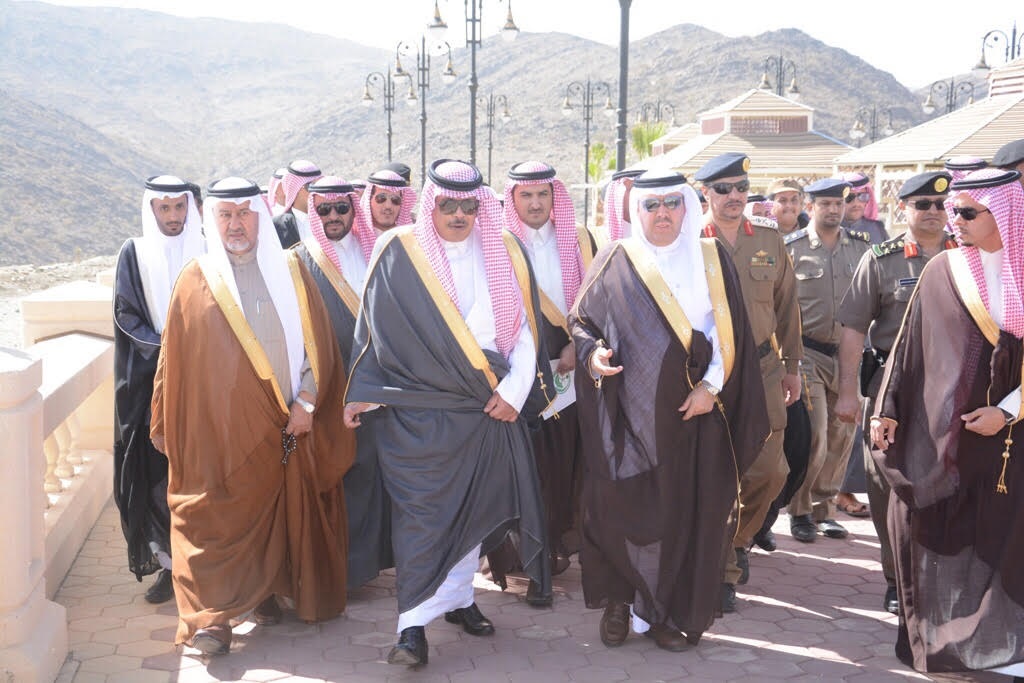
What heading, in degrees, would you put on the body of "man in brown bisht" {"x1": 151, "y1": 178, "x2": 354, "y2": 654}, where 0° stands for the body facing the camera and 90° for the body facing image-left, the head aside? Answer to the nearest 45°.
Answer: approximately 0°

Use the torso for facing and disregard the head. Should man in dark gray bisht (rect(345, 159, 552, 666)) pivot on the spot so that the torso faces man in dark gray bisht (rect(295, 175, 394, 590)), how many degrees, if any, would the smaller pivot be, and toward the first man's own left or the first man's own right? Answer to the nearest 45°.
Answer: approximately 135° to the first man's own right

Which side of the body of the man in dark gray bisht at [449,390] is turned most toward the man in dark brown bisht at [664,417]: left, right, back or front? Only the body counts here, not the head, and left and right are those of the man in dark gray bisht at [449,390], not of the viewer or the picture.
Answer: left

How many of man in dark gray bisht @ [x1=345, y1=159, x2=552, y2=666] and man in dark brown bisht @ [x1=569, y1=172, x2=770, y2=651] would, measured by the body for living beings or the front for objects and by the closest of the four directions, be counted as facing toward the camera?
2

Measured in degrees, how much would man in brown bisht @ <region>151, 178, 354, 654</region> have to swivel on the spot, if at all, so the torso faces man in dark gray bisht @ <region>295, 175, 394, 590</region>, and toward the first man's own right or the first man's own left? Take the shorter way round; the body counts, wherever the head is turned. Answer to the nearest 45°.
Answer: approximately 135° to the first man's own left

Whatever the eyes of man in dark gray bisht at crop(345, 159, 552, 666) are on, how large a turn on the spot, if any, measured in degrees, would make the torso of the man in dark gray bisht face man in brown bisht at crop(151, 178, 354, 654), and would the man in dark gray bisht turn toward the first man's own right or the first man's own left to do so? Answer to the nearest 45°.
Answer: approximately 90° to the first man's own right

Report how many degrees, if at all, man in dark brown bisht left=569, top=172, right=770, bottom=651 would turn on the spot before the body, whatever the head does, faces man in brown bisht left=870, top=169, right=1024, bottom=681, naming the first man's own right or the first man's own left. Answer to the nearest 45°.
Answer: approximately 90° to the first man's own left
